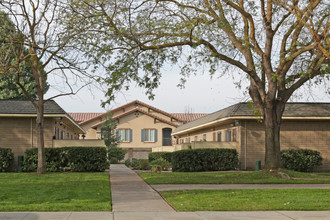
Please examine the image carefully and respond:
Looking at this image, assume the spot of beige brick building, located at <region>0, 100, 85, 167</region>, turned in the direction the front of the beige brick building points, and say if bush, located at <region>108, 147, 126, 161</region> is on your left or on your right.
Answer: on your left

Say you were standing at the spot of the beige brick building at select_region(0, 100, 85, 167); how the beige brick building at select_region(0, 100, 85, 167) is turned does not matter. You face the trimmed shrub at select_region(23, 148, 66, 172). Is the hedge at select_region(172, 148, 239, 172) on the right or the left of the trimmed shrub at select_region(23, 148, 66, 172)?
left
